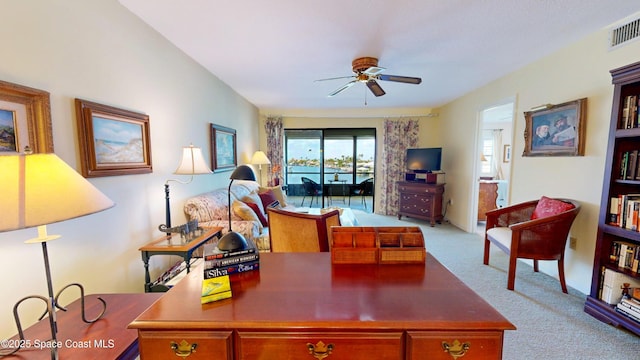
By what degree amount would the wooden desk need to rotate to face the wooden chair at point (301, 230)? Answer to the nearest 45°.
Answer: approximately 180°

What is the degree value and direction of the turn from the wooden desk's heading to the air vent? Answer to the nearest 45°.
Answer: approximately 135° to its left

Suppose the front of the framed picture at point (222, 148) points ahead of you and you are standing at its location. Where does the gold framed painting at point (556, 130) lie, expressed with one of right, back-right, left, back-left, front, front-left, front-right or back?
front

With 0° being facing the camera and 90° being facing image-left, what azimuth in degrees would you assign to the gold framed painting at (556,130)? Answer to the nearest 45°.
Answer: approximately 45°

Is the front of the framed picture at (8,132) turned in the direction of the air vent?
yes

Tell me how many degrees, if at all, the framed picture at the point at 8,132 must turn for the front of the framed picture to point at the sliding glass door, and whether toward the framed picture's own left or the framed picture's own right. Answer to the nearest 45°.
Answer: approximately 45° to the framed picture's own left

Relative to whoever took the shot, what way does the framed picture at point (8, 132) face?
facing the viewer and to the right of the viewer

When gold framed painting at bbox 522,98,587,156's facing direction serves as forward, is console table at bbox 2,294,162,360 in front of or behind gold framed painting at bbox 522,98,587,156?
in front

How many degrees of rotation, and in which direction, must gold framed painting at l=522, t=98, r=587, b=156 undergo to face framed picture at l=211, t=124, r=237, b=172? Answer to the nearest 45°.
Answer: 0° — it already faces it

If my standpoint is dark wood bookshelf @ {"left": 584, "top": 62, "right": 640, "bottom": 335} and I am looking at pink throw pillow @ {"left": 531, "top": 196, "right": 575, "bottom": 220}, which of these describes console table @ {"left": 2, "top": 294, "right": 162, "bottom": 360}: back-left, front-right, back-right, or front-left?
back-left

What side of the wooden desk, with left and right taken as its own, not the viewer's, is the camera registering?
front

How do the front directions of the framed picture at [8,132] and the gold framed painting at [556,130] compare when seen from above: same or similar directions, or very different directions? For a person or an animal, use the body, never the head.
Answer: very different directions

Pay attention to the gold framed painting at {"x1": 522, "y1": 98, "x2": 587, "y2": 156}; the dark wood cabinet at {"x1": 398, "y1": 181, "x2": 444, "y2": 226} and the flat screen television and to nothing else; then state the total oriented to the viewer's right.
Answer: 0

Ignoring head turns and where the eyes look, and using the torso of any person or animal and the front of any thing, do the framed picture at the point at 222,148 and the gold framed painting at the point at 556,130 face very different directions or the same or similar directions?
very different directions

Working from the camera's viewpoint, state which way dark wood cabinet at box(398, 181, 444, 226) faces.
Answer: facing the viewer and to the left of the viewer
